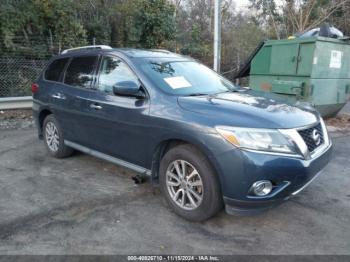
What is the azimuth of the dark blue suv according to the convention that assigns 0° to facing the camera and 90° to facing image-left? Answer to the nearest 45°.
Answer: approximately 315°

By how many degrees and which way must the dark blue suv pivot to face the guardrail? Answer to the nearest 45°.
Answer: approximately 180°

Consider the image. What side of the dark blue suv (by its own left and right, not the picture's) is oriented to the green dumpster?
left
